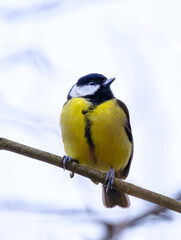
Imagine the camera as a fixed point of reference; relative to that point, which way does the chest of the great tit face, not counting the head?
toward the camera
